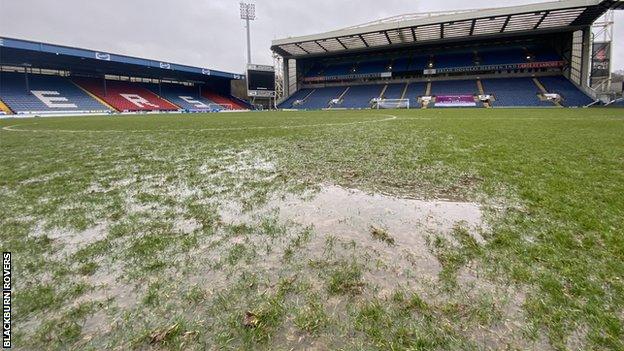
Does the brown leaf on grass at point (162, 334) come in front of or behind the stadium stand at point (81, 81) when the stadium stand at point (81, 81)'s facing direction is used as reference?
in front

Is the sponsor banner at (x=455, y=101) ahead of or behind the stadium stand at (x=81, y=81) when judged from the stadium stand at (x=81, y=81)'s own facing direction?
ahead

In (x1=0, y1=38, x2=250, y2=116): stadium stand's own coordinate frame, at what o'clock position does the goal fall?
The goal is roughly at 11 o'clock from the stadium stand.

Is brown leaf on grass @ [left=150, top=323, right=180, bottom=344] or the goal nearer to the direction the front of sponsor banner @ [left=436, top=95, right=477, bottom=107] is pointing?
the brown leaf on grass

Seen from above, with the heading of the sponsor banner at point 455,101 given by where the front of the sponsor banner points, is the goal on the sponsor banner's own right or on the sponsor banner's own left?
on the sponsor banner's own right

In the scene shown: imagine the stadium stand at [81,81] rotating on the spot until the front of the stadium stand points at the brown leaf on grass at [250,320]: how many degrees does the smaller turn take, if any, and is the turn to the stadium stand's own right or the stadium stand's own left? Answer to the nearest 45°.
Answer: approximately 45° to the stadium stand's own right

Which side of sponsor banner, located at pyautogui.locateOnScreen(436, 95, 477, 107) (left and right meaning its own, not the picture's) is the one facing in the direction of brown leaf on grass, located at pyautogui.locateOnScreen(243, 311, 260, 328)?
front

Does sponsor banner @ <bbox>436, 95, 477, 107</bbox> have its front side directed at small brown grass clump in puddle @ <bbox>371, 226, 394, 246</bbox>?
yes

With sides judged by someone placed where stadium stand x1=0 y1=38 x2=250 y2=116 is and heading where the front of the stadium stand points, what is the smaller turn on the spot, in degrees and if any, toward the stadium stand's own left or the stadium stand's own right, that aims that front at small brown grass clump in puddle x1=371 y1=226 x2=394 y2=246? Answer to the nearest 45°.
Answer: approximately 45° to the stadium stand's own right

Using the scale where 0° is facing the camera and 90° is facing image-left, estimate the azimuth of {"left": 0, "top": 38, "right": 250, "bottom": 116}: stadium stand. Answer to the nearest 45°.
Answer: approximately 315°

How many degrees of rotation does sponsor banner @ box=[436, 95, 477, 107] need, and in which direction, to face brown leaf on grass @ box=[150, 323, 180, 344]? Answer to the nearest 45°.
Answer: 0° — it already faces it

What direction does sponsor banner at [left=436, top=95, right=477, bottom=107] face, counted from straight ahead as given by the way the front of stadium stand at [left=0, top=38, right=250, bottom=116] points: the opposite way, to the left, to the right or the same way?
to the right

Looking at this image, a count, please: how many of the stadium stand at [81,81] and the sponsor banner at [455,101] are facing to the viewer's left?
0
